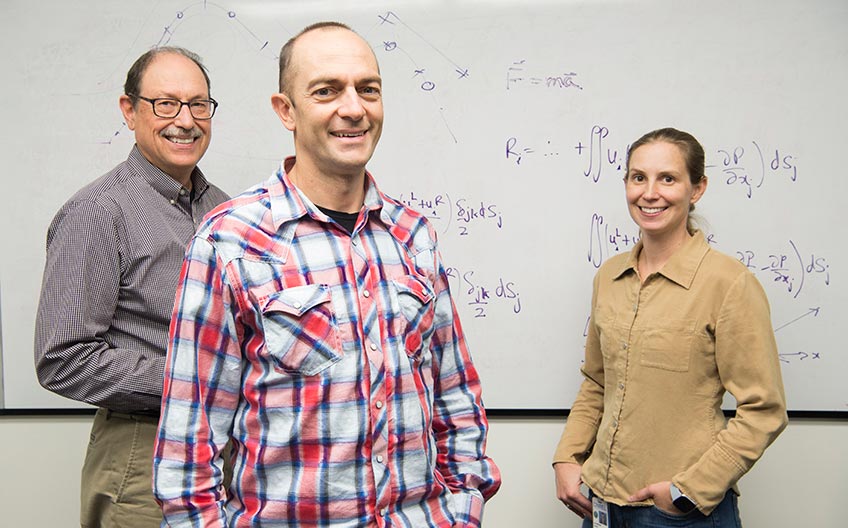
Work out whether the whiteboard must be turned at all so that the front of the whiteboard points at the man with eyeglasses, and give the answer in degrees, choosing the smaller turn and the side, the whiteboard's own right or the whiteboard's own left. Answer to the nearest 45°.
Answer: approximately 45° to the whiteboard's own right

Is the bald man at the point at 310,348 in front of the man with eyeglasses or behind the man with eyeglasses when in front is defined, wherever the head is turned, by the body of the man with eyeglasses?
in front

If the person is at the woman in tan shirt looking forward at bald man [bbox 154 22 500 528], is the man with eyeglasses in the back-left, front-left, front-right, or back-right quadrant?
front-right

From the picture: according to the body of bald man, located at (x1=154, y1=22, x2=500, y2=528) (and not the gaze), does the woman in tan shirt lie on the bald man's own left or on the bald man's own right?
on the bald man's own left

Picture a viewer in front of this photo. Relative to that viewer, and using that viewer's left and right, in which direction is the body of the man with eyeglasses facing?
facing the viewer and to the right of the viewer

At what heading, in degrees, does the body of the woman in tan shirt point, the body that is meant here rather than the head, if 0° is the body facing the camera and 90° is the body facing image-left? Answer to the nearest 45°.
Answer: approximately 45°

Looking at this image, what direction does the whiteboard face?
toward the camera

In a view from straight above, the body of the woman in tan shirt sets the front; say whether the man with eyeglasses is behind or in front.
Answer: in front

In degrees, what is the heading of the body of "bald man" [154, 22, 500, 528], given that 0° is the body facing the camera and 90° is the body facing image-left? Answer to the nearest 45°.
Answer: approximately 315°
